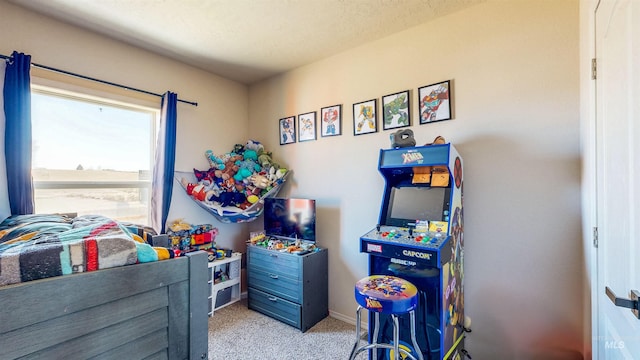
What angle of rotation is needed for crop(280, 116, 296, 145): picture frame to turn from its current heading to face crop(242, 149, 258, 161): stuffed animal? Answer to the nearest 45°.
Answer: approximately 45° to its right

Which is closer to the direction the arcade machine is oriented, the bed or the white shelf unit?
the bed

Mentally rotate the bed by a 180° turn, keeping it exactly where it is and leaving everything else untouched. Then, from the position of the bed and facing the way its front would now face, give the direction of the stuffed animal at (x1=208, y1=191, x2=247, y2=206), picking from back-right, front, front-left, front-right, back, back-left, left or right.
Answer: right
